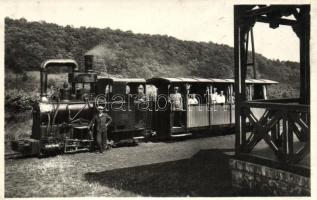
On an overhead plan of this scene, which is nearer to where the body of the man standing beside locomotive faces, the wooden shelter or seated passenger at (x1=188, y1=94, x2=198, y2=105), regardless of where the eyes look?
the wooden shelter

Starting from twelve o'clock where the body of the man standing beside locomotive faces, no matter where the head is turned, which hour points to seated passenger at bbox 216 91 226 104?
The seated passenger is roughly at 8 o'clock from the man standing beside locomotive.

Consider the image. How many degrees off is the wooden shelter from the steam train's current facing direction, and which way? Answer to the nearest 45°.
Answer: approximately 90° to its left

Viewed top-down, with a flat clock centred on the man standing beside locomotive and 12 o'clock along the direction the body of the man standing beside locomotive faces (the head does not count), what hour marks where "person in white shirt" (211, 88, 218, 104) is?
The person in white shirt is roughly at 8 o'clock from the man standing beside locomotive.

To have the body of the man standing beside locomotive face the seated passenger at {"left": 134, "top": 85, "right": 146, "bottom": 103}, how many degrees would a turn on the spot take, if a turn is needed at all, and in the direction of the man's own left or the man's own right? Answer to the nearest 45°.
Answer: approximately 135° to the man's own left

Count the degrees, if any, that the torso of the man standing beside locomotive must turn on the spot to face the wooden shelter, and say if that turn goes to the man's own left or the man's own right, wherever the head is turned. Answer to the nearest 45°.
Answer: approximately 45° to the man's own left
